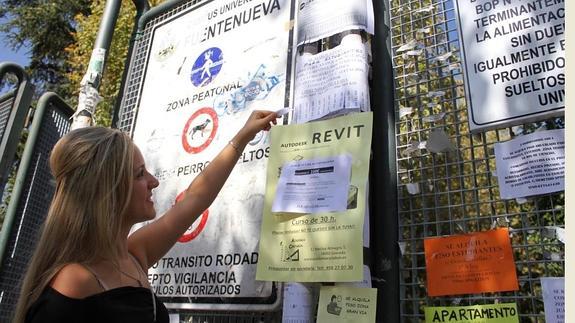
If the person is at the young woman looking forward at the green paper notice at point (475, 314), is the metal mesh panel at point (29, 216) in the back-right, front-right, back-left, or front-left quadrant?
back-left

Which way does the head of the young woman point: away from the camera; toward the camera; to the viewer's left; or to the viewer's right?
to the viewer's right

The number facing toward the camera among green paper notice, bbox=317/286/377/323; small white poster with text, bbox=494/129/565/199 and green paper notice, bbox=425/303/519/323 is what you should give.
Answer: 3

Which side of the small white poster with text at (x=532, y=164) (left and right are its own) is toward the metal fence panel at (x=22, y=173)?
right

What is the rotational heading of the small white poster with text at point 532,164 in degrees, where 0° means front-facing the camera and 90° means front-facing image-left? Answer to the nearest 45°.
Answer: approximately 0°

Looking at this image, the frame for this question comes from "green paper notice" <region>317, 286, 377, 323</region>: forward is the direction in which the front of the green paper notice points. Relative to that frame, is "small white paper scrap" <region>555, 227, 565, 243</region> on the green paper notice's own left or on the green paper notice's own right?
on the green paper notice's own left

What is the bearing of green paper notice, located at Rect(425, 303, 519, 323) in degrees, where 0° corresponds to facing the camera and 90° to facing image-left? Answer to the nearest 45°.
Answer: approximately 0°
